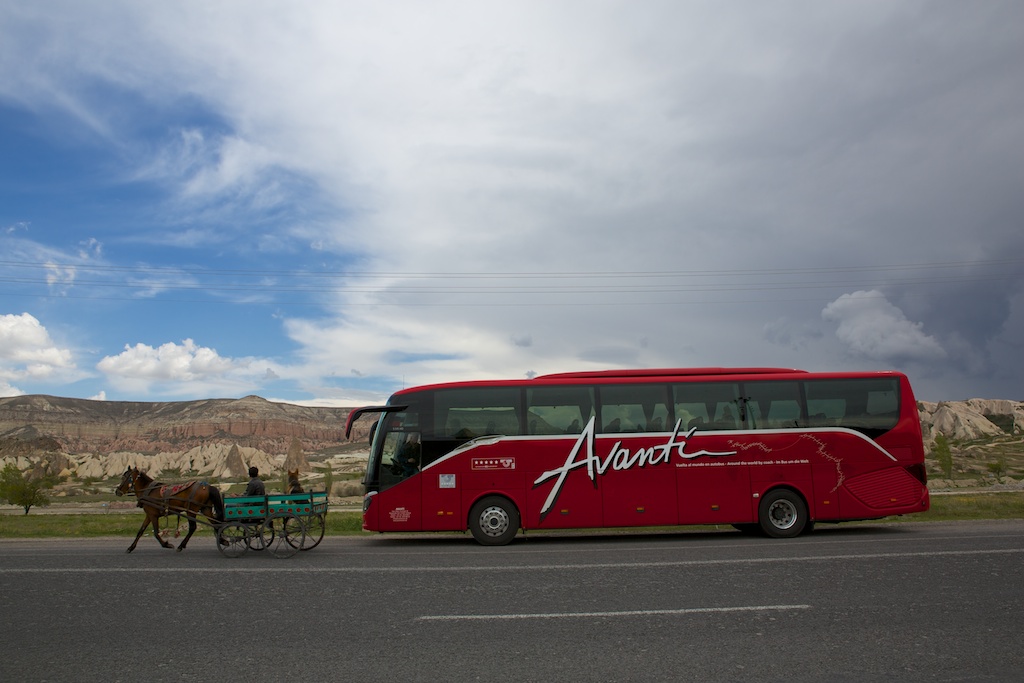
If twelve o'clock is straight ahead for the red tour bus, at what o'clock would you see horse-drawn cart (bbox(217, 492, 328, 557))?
The horse-drawn cart is roughly at 11 o'clock from the red tour bus.

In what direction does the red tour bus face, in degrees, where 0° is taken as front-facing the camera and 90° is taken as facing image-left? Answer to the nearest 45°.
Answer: approximately 90°

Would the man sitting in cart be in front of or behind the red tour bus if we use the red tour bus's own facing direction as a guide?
in front

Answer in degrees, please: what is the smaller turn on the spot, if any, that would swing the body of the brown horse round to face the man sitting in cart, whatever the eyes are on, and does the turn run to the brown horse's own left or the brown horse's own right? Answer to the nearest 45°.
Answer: approximately 135° to the brown horse's own left

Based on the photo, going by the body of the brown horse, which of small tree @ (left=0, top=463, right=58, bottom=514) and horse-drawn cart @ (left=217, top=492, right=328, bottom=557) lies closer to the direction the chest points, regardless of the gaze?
the small tree

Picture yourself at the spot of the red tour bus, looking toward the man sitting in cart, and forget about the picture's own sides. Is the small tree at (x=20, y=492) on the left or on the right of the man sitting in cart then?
right

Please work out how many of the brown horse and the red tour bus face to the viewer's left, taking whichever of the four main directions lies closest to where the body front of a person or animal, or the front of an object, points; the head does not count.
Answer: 2

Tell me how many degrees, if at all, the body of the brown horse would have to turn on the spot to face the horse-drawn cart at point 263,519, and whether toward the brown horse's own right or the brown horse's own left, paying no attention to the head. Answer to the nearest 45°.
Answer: approximately 135° to the brown horse's own left

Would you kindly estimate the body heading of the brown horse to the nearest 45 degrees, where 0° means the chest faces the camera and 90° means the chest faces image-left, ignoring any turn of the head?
approximately 90°

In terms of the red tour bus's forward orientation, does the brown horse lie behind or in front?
in front

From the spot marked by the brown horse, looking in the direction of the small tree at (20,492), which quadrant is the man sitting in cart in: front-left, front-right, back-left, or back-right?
back-right

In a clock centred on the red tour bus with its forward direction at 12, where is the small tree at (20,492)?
The small tree is roughly at 1 o'clock from the red tour bus.
